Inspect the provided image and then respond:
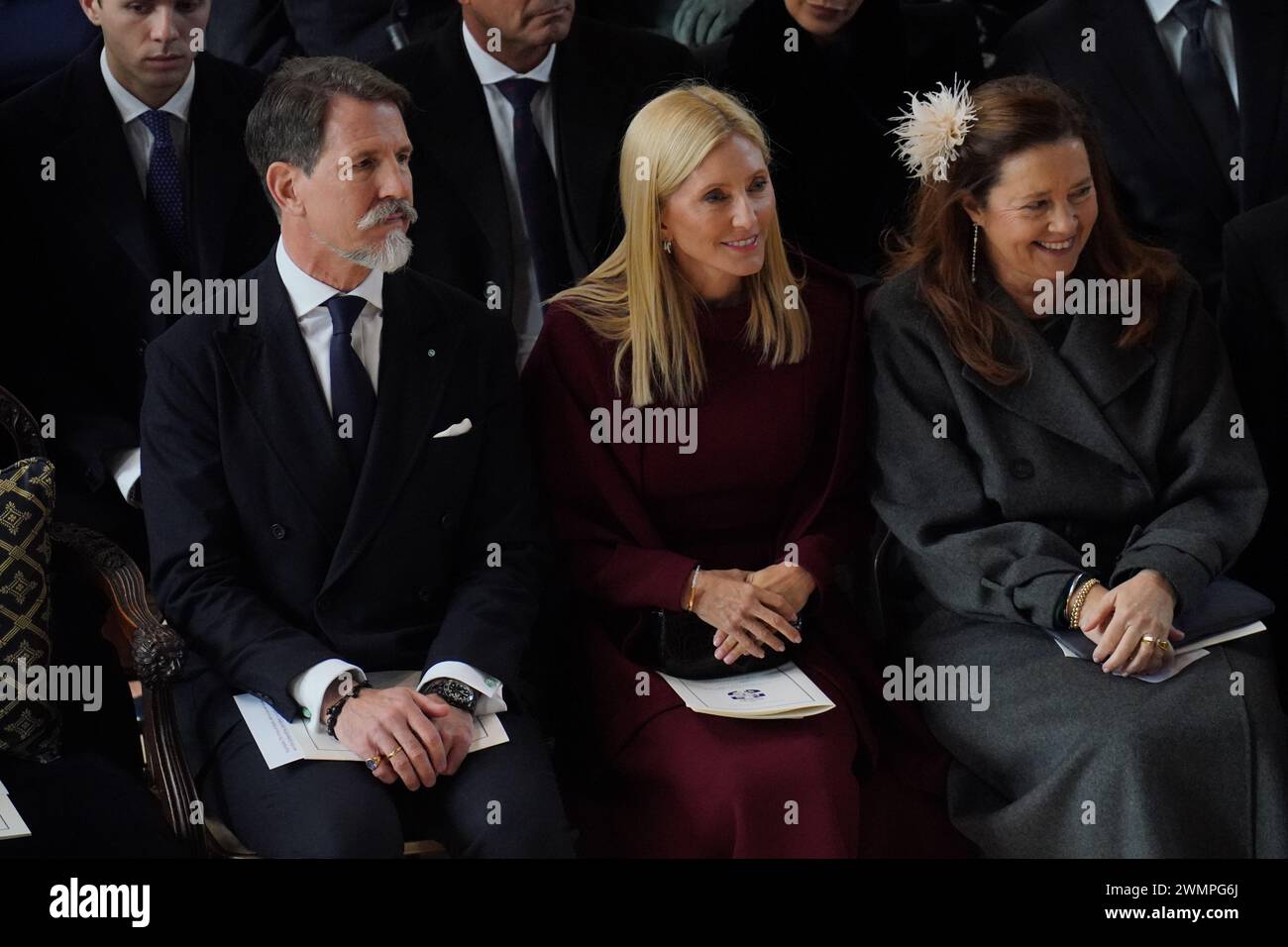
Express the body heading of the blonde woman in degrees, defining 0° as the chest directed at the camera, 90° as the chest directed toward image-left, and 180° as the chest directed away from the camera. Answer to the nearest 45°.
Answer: approximately 315°

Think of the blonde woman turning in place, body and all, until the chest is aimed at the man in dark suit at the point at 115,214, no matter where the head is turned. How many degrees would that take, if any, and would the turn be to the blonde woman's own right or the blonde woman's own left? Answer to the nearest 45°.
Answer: approximately 135° to the blonde woman's own right

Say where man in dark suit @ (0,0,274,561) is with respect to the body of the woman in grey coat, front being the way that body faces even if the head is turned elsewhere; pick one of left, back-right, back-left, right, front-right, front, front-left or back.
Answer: back-right

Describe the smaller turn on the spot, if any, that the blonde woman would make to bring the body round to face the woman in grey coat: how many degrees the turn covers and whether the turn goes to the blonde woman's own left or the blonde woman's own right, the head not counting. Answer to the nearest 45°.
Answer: approximately 45° to the blonde woman's own left

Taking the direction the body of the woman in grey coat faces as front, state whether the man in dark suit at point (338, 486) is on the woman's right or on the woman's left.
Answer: on the woman's right

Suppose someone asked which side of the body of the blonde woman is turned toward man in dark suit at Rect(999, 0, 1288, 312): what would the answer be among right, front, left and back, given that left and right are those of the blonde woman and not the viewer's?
left

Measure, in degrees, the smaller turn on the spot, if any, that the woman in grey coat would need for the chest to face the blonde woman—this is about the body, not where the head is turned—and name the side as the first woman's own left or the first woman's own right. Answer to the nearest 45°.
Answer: approximately 135° to the first woman's own right

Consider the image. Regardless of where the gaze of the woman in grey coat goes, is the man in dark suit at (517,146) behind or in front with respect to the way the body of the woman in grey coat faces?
behind

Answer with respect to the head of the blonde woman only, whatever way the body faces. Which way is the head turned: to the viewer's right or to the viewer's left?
to the viewer's right
